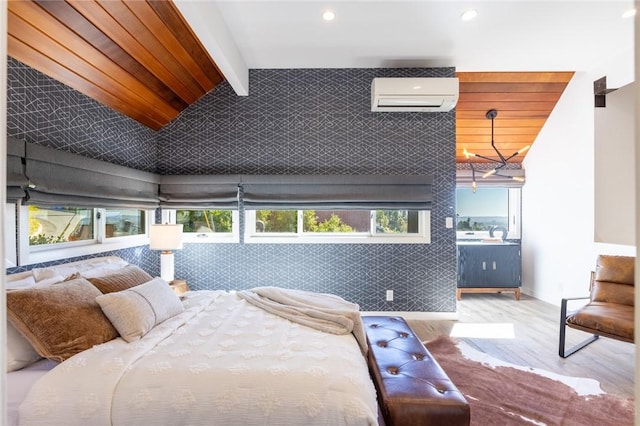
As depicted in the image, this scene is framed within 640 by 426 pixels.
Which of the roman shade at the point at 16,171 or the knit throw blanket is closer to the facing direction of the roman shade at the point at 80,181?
the knit throw blanket

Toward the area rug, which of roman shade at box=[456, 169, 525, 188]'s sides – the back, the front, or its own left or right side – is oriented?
front

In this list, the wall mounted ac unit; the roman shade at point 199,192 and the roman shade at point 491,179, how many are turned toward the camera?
3

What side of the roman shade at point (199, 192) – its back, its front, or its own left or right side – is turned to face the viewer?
front

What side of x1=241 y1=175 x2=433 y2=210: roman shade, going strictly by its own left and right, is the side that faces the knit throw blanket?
front

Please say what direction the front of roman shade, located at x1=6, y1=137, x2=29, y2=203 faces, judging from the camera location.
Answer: facing the viewer and to the right of the viewer

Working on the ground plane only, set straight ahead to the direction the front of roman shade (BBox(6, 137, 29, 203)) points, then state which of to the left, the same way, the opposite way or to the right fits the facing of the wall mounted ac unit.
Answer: to the right

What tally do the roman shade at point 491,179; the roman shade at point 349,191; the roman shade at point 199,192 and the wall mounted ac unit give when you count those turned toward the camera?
4

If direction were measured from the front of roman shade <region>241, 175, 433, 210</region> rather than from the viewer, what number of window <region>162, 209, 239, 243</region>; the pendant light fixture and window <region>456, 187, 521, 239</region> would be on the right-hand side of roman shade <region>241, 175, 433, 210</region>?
1

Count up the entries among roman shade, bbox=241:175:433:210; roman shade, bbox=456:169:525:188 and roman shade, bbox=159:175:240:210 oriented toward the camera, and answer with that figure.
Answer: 3

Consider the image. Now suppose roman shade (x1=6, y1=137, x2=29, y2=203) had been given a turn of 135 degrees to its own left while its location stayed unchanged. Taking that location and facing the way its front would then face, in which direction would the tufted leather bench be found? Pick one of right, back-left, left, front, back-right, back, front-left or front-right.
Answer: back-right

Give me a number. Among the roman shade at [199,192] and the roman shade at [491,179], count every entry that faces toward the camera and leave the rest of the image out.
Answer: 2

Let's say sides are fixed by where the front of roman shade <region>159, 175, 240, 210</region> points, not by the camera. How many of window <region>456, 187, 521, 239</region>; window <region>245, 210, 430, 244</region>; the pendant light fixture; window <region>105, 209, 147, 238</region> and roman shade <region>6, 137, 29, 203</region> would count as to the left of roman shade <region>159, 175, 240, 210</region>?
3

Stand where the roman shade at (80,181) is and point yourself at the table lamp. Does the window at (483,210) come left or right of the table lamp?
right

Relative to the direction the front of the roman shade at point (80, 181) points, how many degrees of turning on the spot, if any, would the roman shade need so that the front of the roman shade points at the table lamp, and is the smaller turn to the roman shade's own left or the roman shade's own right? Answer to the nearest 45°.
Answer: approximately 90° to the roman shade's own left

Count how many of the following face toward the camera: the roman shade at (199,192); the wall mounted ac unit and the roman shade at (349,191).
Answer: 3

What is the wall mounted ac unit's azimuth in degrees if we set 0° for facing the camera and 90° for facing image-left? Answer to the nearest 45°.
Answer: approximately 0°

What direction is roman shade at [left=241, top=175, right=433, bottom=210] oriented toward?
toward the camera

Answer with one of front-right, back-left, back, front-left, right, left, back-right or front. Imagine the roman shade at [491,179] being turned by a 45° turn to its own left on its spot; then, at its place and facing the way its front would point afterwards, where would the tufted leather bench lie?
front-right
